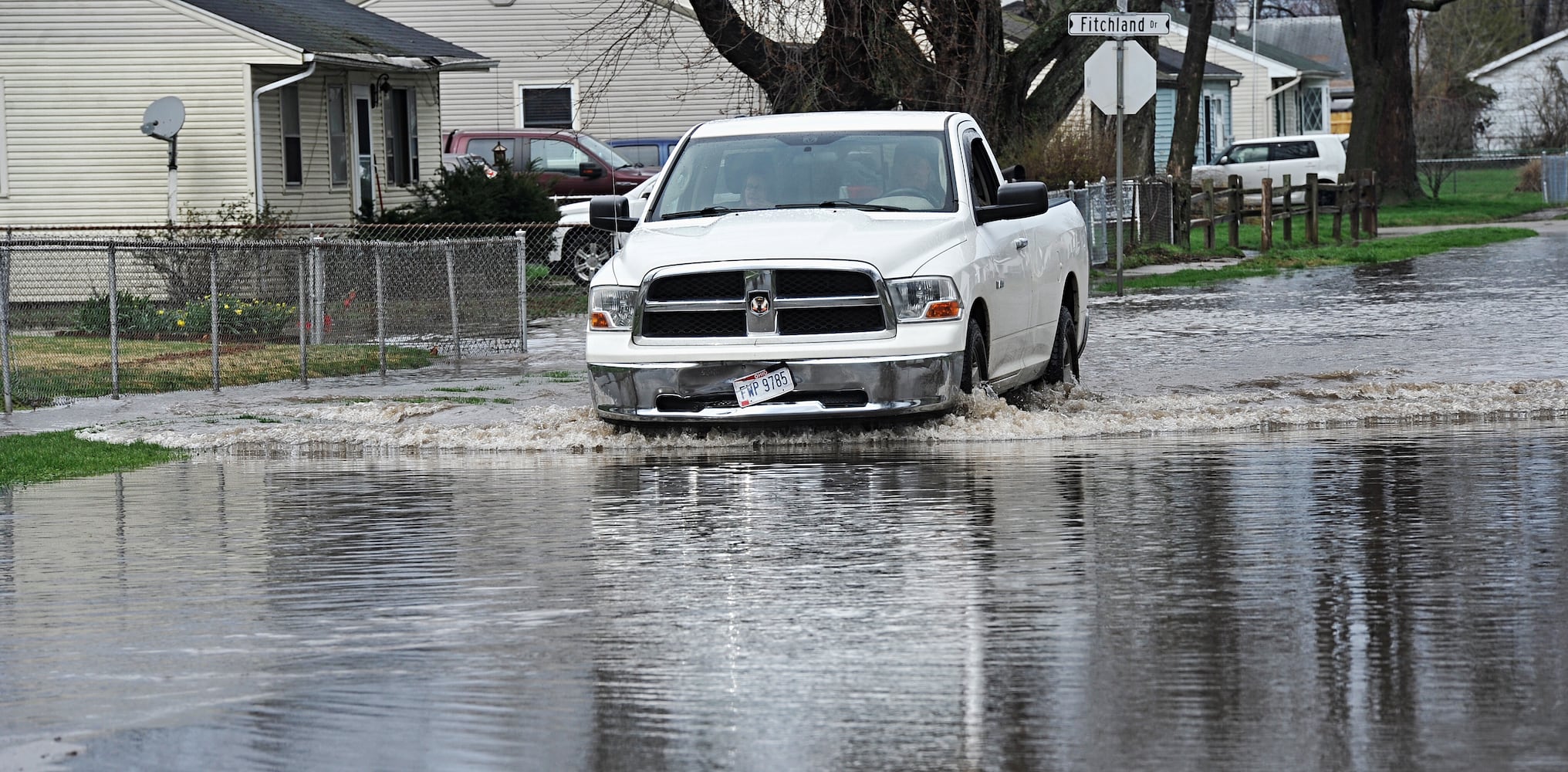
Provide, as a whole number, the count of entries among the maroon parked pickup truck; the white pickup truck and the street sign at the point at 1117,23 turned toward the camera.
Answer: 2

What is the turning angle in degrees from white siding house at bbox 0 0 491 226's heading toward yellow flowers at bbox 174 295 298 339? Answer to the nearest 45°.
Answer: approximately 45° to its right

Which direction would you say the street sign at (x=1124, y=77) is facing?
away from the camera

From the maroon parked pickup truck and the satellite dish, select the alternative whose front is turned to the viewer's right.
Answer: the maroon parked pickup truck

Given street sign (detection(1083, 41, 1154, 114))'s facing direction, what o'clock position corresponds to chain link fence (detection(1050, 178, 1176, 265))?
The chain link fence is roughly at 12 o'clock from the street sign.

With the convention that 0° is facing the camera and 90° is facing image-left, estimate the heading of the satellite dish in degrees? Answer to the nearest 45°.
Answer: approximately 45°

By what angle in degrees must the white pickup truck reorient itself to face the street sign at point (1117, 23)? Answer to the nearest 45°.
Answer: approximately 180°
